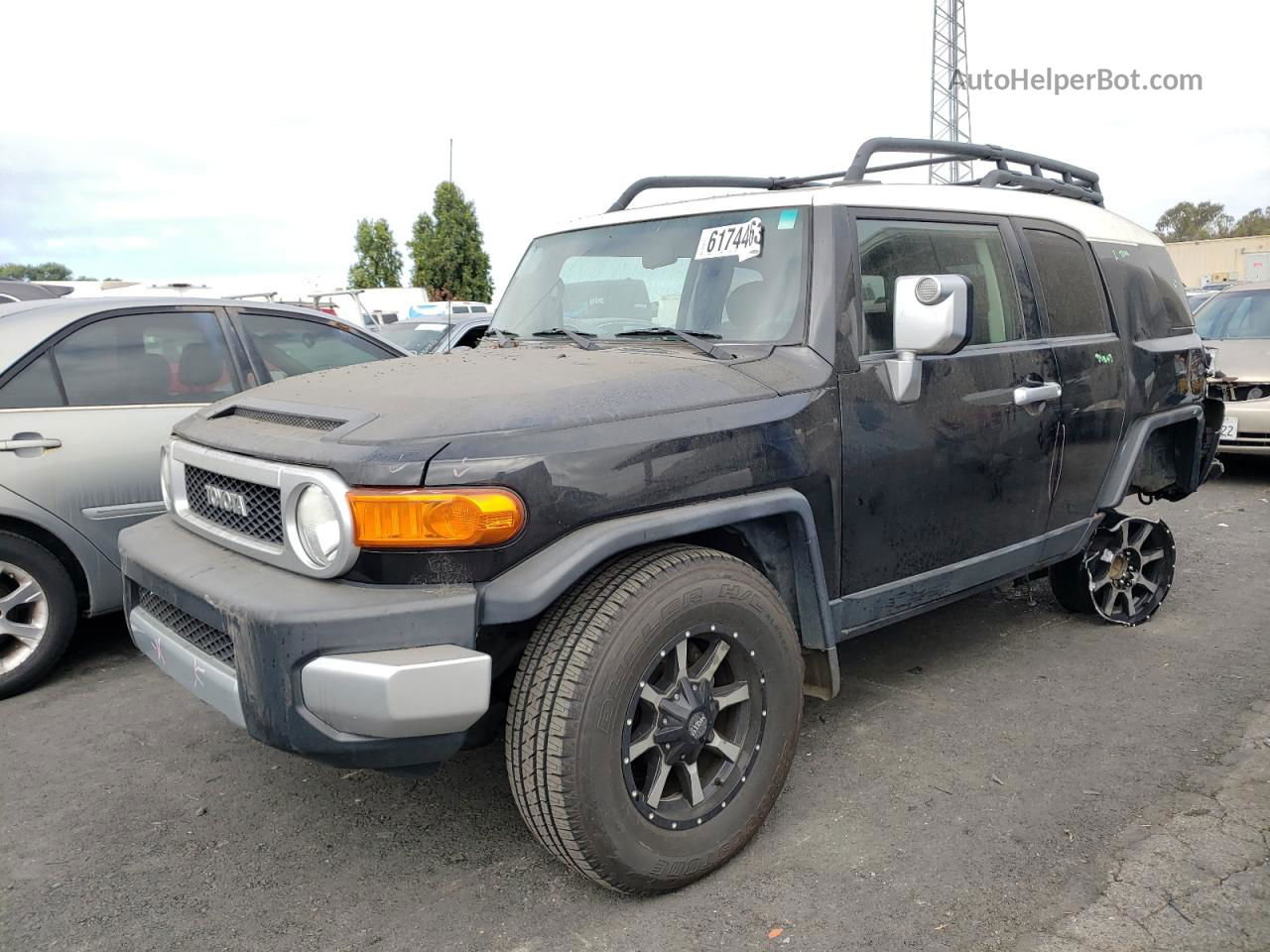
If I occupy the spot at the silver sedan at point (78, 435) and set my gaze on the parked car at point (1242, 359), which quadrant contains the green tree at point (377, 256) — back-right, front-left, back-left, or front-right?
front-left

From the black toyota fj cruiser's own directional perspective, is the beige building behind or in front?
behind

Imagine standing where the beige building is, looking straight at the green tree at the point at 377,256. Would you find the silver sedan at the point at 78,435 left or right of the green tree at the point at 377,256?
left

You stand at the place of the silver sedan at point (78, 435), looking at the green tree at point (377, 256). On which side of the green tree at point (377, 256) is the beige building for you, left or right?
right

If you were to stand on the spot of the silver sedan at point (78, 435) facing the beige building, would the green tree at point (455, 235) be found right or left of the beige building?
left

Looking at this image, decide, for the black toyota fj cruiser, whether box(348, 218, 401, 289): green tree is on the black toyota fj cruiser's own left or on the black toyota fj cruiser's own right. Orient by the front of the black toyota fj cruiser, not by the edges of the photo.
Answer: on the black toyota fj cruiser's own right

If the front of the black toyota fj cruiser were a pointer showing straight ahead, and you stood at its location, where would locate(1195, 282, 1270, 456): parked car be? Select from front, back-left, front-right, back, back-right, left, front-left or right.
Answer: back

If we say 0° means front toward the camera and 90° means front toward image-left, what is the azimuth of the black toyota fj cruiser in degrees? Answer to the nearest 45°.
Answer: approximately 45°

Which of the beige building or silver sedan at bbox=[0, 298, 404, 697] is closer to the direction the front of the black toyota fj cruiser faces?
the silver sedan

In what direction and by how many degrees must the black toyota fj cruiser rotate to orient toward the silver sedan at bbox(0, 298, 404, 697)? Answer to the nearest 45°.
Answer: approximately 90° to its right
